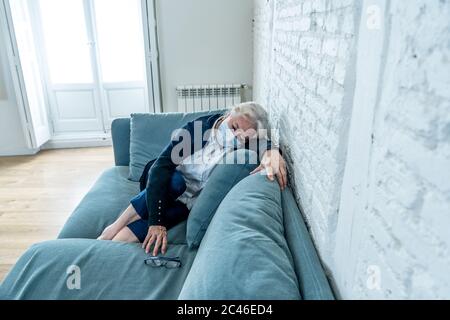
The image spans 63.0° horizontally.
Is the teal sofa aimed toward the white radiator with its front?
no

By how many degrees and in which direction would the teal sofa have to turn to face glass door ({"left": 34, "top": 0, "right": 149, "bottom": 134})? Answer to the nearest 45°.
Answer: approximately 90° to its right

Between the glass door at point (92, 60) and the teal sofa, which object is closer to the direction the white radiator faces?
the teal sofa

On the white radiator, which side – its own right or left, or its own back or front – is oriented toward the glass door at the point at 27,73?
right

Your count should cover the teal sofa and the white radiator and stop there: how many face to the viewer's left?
1

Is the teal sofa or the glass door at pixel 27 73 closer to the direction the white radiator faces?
the teal sofa

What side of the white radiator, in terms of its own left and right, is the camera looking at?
front

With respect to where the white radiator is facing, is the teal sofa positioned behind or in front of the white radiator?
in front

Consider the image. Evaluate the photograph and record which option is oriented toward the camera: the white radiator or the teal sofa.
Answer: the white radiator

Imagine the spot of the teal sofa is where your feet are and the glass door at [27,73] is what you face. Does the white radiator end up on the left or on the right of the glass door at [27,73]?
right

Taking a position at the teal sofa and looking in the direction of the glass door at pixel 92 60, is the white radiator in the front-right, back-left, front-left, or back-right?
front-right

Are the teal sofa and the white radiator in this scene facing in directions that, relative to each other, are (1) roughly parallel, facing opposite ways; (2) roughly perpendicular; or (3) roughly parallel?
roughly perpendicular

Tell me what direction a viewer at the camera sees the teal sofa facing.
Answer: facing to the left of the viewer

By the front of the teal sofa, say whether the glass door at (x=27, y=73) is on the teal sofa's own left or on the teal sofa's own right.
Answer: on the teal sofa's own right

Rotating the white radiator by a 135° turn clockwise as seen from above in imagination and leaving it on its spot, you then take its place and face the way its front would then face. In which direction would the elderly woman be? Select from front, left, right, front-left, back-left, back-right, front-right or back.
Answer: back-left

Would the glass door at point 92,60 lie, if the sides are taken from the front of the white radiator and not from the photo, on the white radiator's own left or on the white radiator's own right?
on the white radiator's own right
